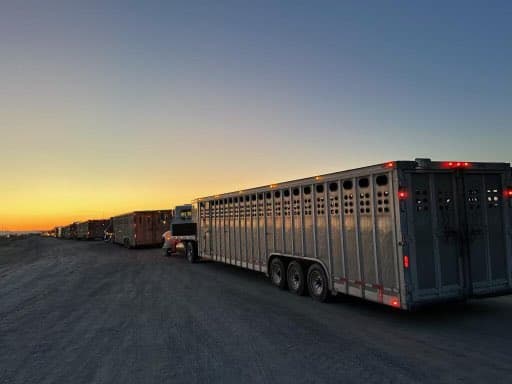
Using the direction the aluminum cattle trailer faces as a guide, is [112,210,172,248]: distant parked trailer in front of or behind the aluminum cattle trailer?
in front

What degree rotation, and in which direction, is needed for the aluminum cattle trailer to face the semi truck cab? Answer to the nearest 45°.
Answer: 0° — it already faces it

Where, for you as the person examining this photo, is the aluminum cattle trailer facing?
facing away from the viewer and to the left of the viewer
